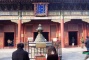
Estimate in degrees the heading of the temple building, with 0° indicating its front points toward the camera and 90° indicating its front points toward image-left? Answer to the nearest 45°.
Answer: approximately 0°
